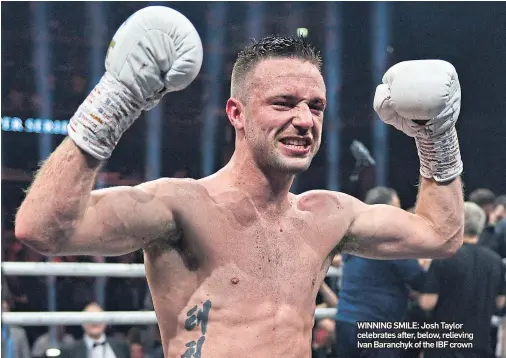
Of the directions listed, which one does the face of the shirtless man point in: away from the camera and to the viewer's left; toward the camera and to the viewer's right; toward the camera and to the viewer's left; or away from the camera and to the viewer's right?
toward the camera and to the viewer's right

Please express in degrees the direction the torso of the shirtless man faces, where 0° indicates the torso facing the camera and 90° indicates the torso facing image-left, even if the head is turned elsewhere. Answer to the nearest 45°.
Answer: approximately 315°
